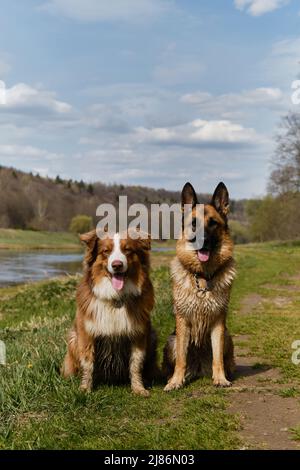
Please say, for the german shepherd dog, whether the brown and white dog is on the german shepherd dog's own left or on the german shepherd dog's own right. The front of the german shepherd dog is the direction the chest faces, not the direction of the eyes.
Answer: on the german shepherd dog's own right

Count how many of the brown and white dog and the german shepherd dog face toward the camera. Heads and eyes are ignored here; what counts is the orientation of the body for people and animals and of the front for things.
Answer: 2

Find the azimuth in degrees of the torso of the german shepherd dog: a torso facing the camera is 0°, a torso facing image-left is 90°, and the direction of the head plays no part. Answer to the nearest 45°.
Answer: approximately 0°

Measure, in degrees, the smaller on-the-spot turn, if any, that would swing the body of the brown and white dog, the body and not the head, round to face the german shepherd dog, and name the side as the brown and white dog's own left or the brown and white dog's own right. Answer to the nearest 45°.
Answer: approximately 90° to the brown and white dog's own left
